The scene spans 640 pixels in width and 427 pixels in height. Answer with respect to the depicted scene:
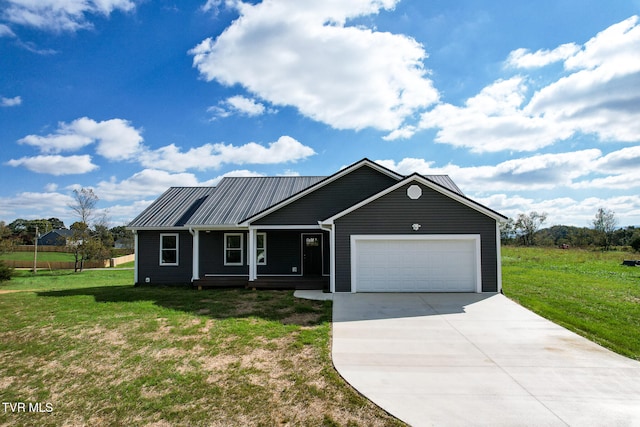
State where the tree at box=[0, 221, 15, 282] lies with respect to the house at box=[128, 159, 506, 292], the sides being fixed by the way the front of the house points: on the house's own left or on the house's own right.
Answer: on the house's own right

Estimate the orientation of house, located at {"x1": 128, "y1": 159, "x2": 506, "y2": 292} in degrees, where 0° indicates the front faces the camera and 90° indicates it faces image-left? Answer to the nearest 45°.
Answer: approximately 0°

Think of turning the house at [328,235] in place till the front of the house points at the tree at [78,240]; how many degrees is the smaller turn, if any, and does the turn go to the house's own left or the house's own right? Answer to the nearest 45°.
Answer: approximately 135° to the house's own right

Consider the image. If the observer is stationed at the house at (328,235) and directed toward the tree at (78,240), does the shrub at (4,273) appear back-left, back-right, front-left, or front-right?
front-left

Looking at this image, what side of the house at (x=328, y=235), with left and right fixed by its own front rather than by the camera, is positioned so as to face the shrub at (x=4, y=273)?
right
